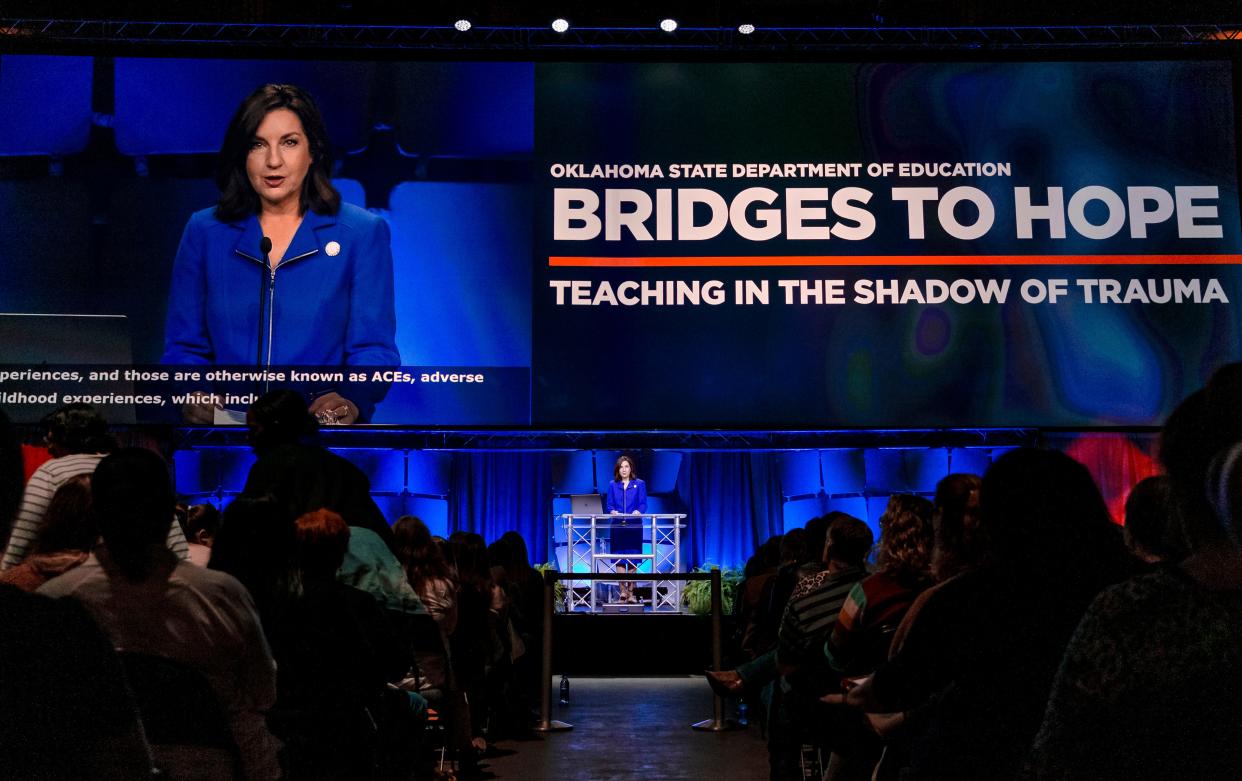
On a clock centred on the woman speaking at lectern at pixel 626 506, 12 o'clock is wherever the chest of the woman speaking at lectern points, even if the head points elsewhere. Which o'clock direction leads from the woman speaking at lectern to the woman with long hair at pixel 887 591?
The woman with long hair is roughly at 12 o'clock from the woman speaking at lectern.

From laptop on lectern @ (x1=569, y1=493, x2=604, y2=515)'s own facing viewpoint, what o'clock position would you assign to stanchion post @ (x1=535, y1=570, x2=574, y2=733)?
The stanchion post is roughly at 6 o'clock from the laptop on lectern.

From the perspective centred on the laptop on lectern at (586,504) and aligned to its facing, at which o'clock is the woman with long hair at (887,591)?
The woman with long hair is roughly at 6 o'clock from the laptop on lectern.

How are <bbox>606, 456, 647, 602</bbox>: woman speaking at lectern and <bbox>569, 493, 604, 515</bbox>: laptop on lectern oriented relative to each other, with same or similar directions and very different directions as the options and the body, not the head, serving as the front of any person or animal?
very different directions

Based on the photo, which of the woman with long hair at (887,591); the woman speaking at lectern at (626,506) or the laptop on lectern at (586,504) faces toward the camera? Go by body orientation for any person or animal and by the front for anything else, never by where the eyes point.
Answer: the woman speaking at lectern

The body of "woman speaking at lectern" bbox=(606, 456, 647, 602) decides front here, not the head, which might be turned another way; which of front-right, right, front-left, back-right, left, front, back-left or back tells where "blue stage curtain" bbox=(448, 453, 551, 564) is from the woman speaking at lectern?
back-right

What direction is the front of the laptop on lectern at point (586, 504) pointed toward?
away from the camera

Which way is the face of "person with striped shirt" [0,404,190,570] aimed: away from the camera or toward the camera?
away from the camera

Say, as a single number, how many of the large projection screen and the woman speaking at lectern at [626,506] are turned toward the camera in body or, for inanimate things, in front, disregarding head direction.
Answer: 2

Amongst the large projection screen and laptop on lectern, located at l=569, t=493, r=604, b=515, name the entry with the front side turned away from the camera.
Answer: the laptop on lectern

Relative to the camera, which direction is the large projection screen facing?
toward the camera
